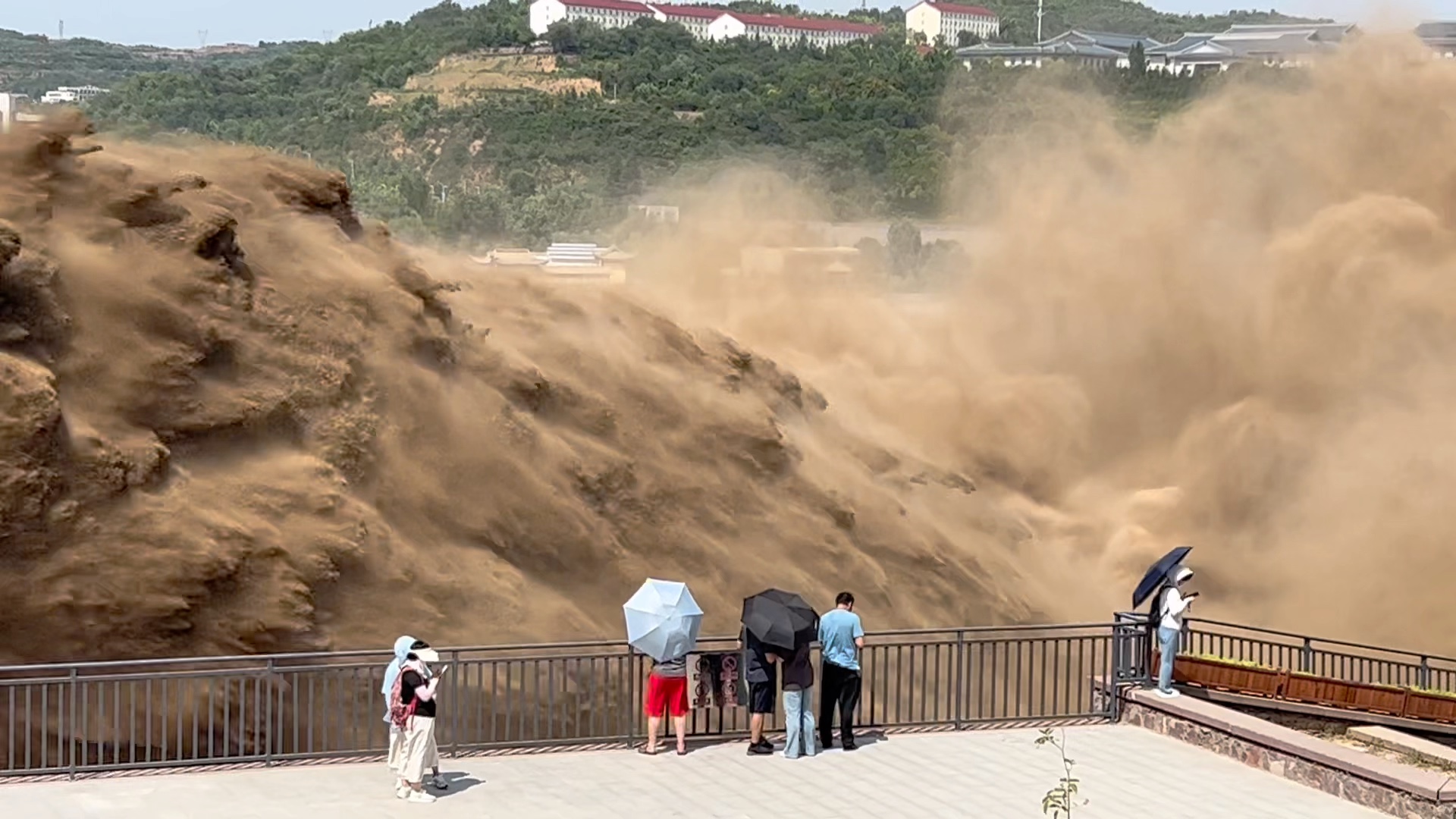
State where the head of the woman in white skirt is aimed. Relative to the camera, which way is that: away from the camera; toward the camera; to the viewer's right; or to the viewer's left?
to the viewer's right

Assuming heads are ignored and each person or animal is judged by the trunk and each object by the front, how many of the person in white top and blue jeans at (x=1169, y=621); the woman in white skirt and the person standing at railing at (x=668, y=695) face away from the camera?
1

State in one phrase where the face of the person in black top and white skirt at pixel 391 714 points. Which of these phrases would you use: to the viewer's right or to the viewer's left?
to the viewer's right

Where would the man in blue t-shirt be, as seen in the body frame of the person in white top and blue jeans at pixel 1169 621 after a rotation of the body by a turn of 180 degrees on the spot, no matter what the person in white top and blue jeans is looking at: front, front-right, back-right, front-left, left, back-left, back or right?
front-left

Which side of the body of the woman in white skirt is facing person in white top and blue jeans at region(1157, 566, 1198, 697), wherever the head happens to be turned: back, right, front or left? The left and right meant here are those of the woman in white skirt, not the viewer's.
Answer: front

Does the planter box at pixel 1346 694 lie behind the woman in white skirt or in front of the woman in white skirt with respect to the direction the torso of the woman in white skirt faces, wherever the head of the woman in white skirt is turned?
in front

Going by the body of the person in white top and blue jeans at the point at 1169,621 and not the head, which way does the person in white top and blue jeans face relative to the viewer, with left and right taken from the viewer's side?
facing to the right of the viewer

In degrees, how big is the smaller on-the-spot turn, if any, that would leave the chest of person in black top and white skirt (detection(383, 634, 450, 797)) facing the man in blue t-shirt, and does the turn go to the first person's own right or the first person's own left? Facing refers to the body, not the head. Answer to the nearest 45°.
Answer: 0° — they already face them

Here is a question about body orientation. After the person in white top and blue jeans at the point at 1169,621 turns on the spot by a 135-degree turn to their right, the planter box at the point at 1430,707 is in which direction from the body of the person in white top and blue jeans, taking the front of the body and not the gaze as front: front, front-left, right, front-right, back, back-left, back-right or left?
back

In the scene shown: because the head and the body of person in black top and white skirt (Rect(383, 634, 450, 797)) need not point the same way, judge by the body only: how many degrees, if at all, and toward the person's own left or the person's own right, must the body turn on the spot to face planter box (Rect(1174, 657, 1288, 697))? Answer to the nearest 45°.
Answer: approximately 45° to the person's own left

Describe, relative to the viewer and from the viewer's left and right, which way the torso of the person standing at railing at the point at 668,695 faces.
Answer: facing away from the viewer

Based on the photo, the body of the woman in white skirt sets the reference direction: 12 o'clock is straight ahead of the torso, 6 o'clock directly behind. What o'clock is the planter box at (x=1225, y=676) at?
The planter box is roughly at 11 o'clock from the woman in white skirt.

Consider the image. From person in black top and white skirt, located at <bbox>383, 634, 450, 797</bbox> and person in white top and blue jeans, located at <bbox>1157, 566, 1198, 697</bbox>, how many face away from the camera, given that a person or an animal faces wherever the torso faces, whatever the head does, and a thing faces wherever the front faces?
0

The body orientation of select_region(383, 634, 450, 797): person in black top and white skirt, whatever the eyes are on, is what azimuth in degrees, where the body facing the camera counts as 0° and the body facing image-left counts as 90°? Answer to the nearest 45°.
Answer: approximately 270°
